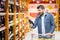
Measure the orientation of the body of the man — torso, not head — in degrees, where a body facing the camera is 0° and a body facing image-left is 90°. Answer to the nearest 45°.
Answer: approximately 45°
